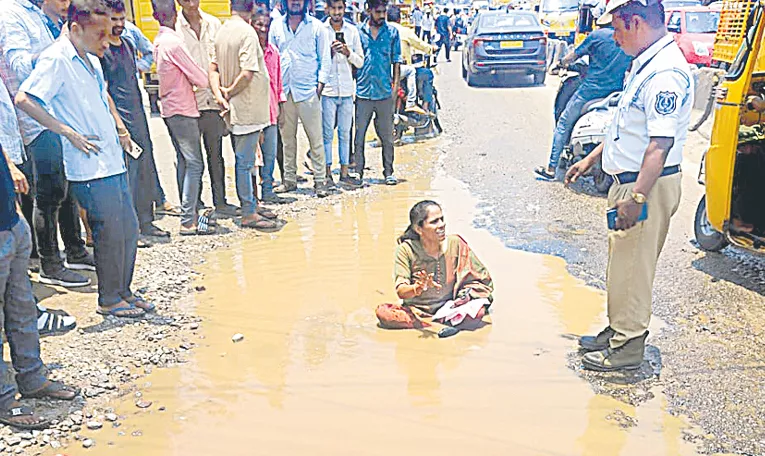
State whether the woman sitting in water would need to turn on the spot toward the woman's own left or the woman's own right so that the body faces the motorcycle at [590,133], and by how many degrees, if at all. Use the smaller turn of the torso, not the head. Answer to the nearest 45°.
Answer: approximately 135° to the woman's own left

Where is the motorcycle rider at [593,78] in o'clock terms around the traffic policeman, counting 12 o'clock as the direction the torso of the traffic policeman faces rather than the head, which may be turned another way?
The motorcycle rider is roughly at 3 o'clock from the traffic policeman.

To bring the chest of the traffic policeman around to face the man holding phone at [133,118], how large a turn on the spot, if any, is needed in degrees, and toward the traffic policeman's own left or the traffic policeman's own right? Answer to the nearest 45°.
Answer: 0° — they already face them

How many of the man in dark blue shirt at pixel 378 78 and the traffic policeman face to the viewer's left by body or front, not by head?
1

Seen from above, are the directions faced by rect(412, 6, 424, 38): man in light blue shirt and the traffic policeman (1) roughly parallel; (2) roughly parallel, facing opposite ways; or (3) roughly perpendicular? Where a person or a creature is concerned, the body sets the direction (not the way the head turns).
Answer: roughly perpendicular

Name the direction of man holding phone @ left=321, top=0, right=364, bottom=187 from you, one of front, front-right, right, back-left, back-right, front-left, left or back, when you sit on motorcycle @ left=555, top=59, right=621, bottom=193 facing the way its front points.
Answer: front-left

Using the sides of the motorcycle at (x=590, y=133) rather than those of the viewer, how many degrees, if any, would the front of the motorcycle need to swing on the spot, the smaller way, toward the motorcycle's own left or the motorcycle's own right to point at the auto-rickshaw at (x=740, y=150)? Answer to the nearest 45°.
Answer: approximately 180°

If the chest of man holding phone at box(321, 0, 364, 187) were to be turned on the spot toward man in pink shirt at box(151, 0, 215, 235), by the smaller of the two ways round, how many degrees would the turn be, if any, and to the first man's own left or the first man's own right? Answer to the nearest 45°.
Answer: approximately 45° to the first man's own right

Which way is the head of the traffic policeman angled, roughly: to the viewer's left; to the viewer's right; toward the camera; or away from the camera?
to the viewer's left

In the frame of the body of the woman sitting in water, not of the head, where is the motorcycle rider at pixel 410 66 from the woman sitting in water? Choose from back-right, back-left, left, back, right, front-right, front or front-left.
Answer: back

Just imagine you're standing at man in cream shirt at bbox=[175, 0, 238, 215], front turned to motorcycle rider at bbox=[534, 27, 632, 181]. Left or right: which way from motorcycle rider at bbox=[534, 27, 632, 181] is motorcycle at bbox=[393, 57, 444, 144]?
left
